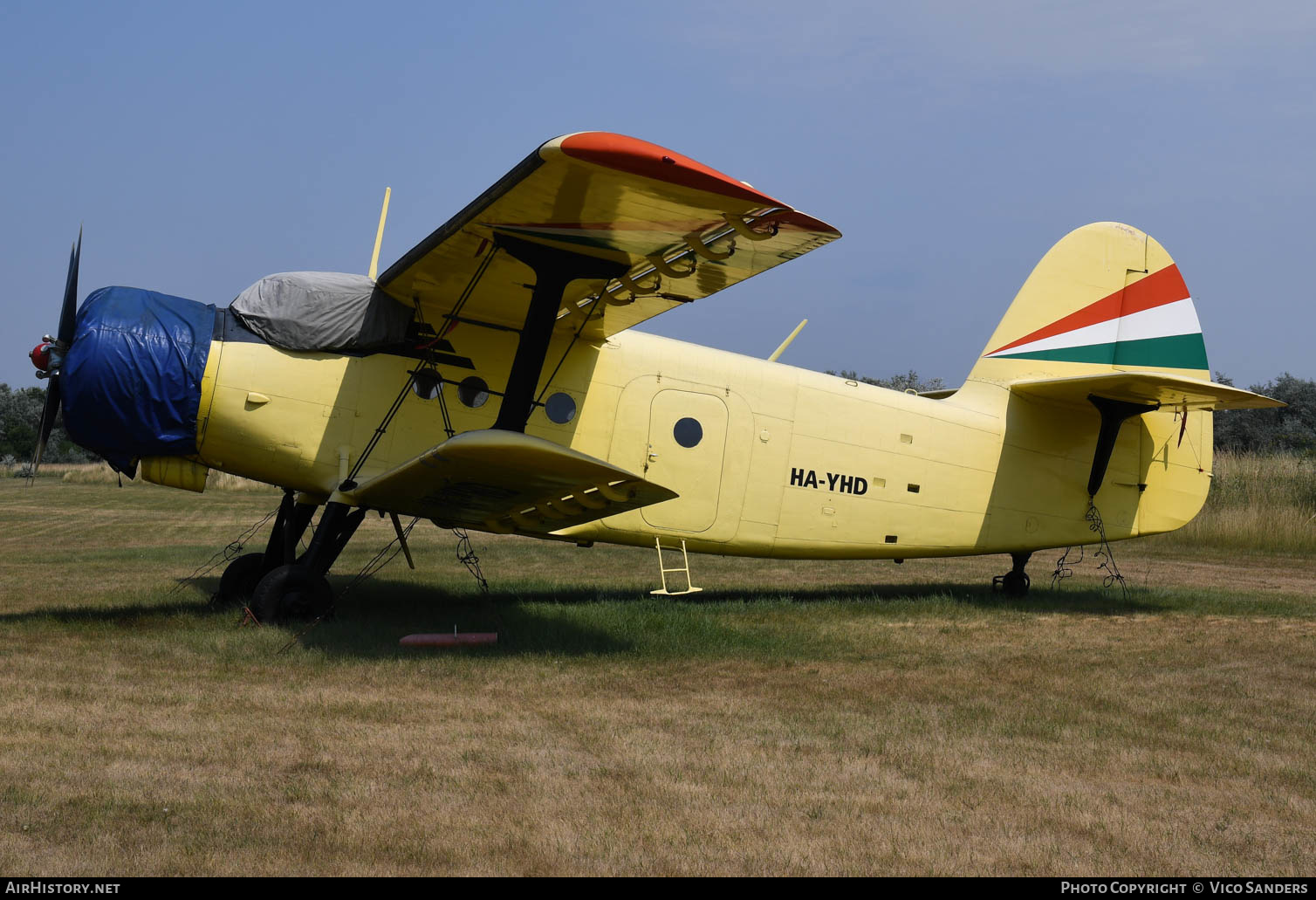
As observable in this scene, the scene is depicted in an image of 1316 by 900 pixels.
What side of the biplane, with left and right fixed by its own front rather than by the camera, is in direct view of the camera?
left
